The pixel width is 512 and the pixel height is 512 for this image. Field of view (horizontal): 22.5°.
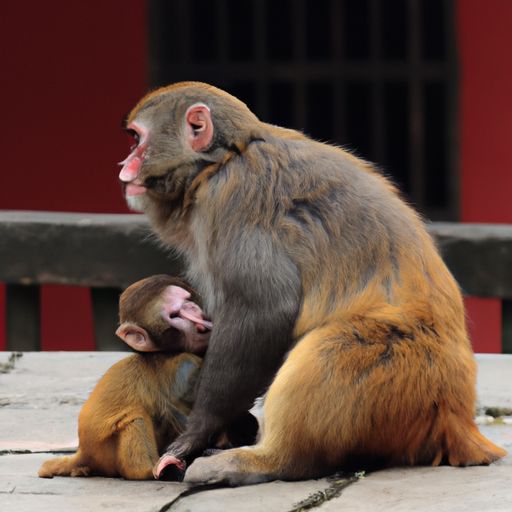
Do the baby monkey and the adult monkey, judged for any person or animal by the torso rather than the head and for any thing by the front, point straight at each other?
yes

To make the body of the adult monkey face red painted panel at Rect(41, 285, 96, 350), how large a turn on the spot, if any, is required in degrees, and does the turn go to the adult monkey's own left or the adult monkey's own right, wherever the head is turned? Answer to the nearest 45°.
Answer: approximately 90° to the adult monkey's own right

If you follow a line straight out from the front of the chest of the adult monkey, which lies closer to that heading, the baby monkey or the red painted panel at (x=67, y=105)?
the baby monkey

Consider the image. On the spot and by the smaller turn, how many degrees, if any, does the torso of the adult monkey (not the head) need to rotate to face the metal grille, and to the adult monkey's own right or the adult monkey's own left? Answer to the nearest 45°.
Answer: approximately 90° to the adult monkey's own right

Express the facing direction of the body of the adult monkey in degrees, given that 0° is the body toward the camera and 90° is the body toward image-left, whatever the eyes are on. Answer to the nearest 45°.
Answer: approximately 90°

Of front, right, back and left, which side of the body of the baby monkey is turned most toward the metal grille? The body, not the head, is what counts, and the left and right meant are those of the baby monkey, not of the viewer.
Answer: left

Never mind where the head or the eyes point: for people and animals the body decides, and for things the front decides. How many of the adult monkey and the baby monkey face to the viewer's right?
1

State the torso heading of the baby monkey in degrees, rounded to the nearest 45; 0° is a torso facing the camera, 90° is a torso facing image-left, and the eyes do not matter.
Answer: approximately 270°

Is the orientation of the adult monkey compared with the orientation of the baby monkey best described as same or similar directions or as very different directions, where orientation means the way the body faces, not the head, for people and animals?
very different directions

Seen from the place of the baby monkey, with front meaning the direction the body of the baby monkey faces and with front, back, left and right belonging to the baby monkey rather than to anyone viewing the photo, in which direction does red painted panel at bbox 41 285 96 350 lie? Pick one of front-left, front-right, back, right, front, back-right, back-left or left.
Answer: left

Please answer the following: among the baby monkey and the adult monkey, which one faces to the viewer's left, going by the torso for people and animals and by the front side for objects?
the adult monkey

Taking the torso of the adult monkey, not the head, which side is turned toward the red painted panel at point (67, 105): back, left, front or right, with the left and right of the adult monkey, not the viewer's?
right

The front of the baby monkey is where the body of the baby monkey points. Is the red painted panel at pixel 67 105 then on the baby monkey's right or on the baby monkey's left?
on the baby monkey's left
